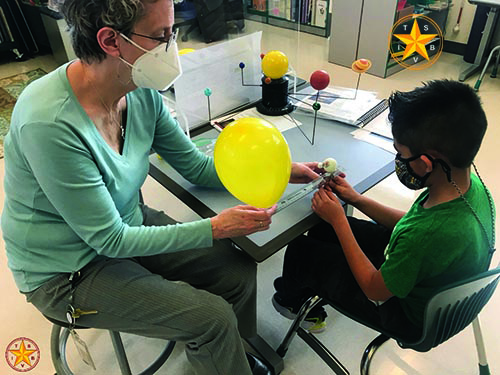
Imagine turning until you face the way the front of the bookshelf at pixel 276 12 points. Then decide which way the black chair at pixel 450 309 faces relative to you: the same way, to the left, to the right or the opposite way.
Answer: to the right

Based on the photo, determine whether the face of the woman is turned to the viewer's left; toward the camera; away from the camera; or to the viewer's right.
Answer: to the viewer's right

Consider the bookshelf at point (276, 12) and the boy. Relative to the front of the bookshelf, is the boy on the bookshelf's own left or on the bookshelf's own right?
on the bookshelf's own left

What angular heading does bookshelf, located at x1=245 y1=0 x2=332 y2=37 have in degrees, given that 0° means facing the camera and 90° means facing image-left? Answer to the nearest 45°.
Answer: approximately 45°

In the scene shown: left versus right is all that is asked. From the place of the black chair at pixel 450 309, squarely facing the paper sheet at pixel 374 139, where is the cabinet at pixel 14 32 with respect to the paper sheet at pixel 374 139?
left

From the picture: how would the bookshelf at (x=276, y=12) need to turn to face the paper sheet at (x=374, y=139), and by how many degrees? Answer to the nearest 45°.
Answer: approximately 45° to its left

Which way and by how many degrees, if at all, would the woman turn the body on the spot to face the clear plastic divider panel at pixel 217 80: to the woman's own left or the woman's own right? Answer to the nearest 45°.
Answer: approximately 90° to the woman's own left

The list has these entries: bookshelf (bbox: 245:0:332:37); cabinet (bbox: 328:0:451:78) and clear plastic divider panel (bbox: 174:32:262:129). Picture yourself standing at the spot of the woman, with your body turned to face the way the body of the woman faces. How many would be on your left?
3

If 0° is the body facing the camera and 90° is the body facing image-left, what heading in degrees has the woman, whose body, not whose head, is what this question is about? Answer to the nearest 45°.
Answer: approximately 315°

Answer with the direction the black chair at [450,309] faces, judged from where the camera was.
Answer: facing away from the viewer and to the left of the viewer

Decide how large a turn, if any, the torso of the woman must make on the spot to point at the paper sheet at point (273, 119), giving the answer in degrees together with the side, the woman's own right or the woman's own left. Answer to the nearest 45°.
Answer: approximately 90° to the woman's own left

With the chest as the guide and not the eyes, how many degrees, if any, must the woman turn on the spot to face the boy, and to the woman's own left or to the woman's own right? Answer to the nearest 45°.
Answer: approximately 45° to the woman's own left

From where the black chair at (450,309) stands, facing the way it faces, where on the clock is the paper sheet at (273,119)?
The paper sheet is roughly at 12 o'clock from the black chair.
